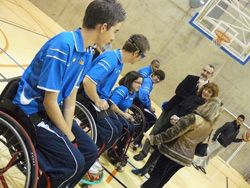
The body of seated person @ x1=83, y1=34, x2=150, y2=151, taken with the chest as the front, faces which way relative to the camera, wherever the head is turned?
to the viewer's right

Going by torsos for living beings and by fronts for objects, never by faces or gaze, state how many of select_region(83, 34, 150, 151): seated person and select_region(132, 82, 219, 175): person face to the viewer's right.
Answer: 1

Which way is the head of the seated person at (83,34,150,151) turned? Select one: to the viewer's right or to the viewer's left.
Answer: to the viewer's right

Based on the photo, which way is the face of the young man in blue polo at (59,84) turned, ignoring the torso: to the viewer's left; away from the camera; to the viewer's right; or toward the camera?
to the viewer's right

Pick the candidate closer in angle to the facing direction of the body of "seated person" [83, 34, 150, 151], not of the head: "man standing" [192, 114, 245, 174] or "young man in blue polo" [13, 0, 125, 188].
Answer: the man standing

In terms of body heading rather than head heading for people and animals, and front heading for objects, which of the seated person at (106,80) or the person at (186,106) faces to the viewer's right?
the seated person at (106,80)

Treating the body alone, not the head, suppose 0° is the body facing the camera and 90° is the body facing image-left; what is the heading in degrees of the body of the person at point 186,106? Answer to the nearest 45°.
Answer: approximately 45°

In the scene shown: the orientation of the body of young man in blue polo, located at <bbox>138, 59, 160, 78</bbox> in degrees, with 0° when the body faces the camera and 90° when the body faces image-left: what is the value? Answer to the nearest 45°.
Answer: approximately 315°
